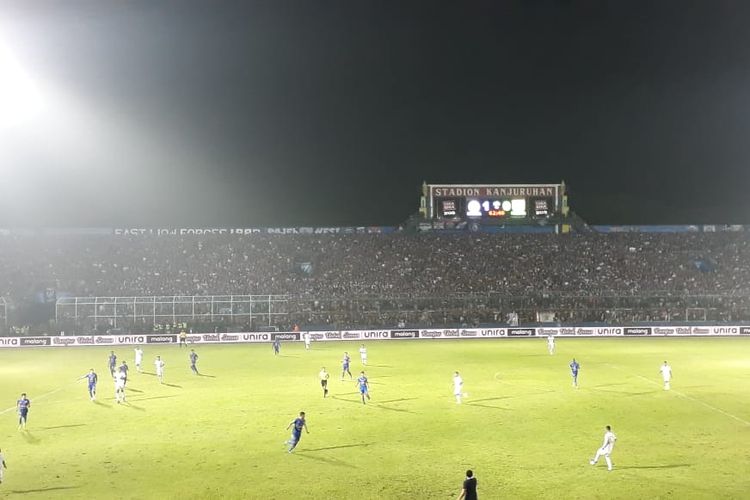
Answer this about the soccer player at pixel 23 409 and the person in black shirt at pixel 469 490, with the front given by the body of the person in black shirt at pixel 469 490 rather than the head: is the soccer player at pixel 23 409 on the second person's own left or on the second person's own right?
on the second person's own left

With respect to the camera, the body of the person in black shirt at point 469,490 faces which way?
away from the camera

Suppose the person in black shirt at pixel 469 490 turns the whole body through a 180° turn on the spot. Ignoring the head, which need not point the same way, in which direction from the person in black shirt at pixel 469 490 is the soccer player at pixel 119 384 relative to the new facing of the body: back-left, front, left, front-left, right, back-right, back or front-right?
back-right
